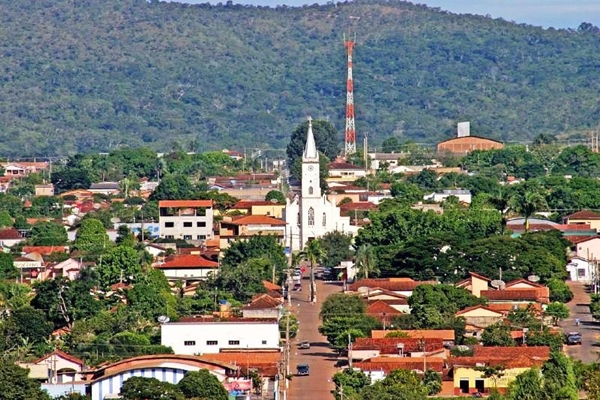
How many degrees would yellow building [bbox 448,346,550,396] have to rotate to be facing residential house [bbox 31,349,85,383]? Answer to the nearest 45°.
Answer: approximately 90° to its right

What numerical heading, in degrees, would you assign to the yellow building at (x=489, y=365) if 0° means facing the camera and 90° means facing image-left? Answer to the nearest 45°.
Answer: approximately 0°

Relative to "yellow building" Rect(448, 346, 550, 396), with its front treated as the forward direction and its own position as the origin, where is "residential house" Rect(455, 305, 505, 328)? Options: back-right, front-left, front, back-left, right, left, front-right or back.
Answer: back
